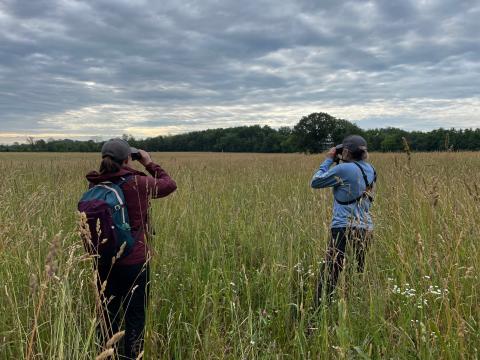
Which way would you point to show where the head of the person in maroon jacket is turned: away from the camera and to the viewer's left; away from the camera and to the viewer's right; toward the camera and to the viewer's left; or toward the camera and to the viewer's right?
away from the camera and to the viewer's right

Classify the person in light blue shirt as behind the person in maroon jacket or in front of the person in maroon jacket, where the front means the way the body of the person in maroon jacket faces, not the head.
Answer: in front

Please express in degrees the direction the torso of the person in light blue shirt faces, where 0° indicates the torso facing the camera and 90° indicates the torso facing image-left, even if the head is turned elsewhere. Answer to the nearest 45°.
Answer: approximately 135°

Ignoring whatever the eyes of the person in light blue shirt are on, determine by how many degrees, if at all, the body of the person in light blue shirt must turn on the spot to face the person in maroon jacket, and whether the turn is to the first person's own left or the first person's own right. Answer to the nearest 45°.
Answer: approximately 90° to the first person's own left

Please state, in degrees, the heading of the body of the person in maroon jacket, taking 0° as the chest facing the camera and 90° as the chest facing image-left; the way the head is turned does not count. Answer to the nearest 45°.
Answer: approximately 225°

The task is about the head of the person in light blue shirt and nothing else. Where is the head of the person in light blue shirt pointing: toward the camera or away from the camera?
away from the camera
